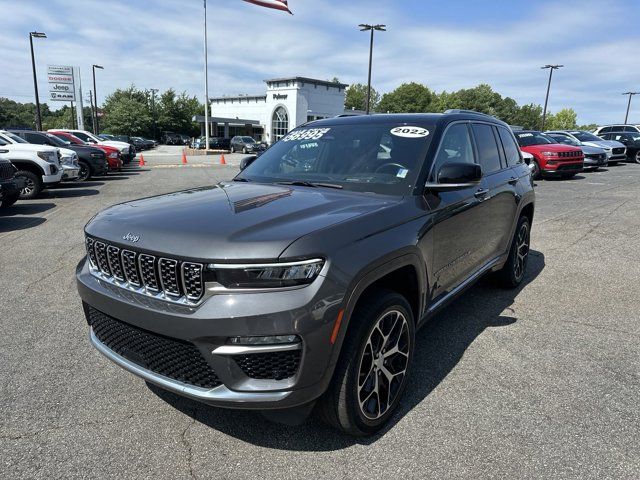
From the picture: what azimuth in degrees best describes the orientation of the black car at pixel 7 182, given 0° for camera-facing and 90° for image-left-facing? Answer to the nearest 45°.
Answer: approximately 315°

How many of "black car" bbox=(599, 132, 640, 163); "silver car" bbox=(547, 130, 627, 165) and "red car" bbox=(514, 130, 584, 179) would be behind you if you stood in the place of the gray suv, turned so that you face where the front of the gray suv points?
3

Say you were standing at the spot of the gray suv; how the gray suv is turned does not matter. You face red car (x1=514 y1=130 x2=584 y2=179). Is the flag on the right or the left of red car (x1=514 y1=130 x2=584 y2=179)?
left

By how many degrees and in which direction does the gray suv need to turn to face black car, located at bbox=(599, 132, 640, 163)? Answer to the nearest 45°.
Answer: approximately 180°

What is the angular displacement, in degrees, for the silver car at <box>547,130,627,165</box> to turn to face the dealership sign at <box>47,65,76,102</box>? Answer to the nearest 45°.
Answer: approximately 135° to its right

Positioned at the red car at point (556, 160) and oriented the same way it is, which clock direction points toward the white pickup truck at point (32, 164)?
The white pickup truck is roughly at 3 o'clock from the red car.

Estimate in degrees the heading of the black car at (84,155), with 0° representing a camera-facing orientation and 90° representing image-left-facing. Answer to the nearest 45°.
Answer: approximately 315°

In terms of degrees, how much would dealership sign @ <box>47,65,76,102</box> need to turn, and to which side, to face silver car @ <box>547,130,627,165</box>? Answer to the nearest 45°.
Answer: approximately 45° to its left

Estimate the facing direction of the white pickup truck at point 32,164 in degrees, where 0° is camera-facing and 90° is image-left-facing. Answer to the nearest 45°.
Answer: approximately 315°

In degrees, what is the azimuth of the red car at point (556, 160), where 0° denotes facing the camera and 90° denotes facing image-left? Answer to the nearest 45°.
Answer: approximately 315°

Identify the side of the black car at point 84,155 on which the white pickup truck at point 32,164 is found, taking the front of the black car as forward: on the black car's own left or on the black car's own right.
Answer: on the black car's own right
